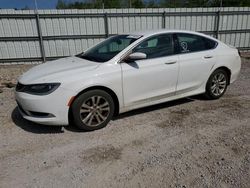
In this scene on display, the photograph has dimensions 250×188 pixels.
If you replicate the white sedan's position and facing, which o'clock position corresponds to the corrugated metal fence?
The corrugated metal fence is roughly at 4 o'clock from the white sedan.

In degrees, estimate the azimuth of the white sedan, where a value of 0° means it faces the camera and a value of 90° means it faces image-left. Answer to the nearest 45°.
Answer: approximately 45°
